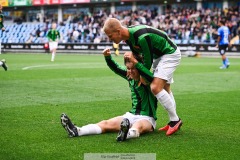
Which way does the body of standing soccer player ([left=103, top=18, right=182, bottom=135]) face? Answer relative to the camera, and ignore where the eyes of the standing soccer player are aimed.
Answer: to the viewer's left
